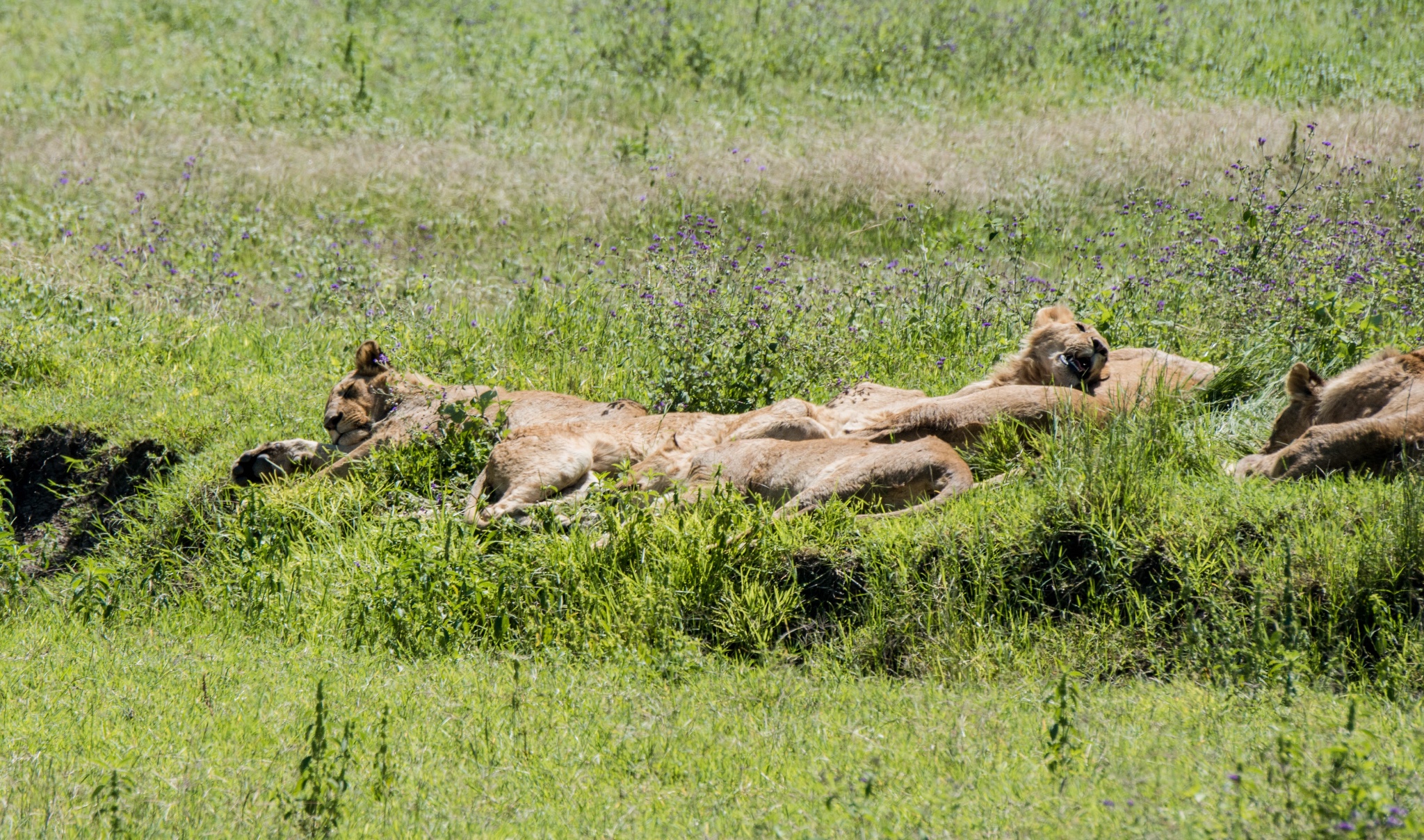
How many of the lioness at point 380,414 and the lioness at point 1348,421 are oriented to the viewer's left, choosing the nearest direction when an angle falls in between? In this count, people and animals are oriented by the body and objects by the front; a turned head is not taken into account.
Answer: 2

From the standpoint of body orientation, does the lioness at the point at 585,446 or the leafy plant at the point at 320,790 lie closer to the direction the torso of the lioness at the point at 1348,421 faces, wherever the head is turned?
the lioness

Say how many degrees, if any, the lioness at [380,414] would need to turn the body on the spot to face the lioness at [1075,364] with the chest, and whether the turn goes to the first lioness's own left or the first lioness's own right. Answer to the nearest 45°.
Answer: approximately 180°

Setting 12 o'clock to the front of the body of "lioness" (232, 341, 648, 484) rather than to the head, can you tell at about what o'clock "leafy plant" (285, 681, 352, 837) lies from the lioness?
The leafy plant is roughly at 9 o'clock from the lioness.

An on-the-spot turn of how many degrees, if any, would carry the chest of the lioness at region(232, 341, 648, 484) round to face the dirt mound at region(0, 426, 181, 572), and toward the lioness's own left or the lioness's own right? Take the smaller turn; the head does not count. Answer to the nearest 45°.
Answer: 0° — it already faces it

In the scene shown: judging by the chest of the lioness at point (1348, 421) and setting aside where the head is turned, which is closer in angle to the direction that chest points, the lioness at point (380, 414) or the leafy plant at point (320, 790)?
the lioness

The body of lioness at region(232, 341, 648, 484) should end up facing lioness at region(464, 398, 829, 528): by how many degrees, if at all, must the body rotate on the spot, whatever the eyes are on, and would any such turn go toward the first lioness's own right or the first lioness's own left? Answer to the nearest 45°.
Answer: approximately 135° to the first lioness's own left

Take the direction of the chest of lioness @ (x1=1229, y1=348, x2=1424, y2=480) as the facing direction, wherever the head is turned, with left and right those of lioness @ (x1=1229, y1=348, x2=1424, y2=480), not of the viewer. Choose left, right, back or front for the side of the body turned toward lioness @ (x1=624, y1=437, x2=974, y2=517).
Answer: front

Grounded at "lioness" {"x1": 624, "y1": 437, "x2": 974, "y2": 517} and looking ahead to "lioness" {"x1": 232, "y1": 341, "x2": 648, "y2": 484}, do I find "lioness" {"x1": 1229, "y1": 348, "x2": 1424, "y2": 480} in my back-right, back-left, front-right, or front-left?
back-right

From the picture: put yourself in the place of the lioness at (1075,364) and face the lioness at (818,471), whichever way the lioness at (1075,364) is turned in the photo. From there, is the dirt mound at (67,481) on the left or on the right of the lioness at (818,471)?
right

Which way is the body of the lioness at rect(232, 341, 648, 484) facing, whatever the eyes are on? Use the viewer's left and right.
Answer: facing to the left of the viewer

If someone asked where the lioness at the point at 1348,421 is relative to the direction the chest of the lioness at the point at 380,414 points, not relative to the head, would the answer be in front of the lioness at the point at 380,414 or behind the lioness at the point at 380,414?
behind

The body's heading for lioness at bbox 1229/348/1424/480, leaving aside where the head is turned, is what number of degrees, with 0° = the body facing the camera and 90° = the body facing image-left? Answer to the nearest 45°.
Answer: approximately 90°
